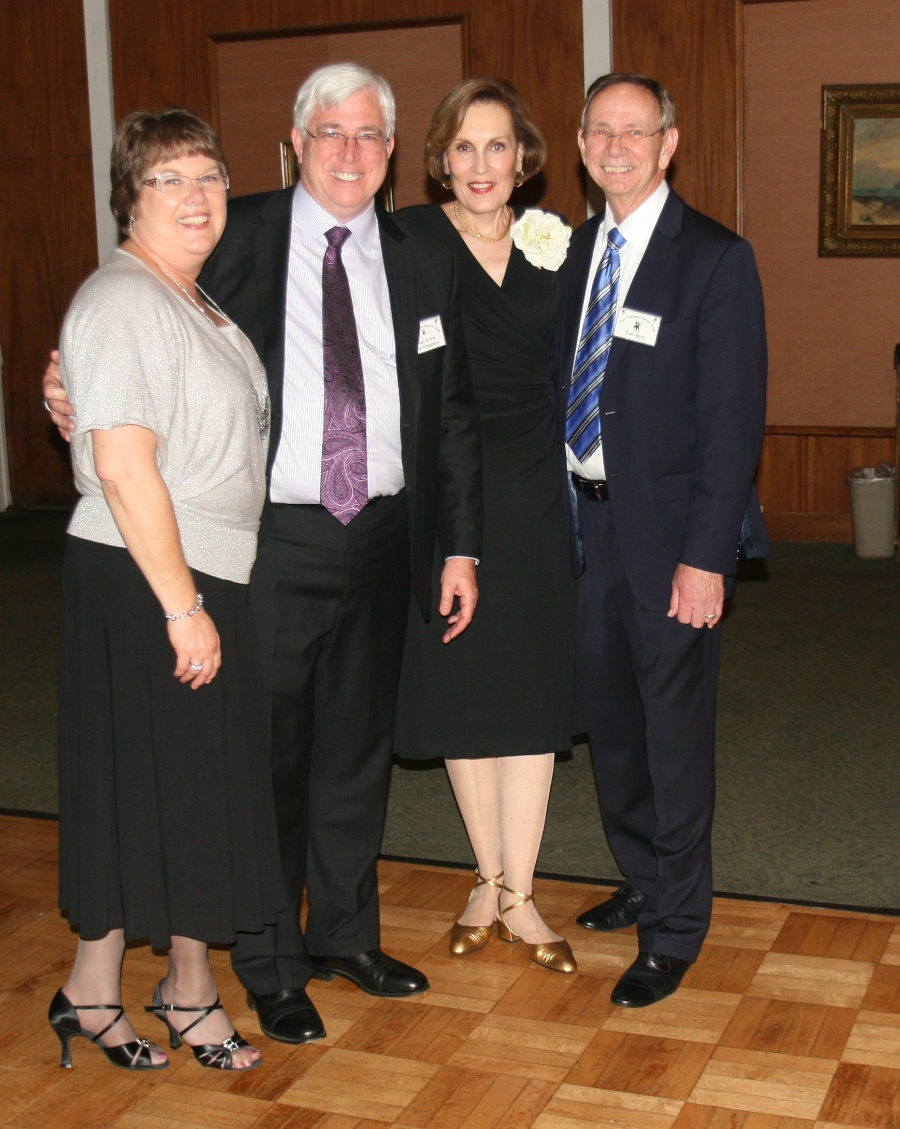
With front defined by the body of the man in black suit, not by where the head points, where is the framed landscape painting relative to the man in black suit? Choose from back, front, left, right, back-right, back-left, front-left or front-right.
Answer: back-left

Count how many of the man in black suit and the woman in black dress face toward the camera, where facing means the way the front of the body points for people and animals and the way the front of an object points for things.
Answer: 2

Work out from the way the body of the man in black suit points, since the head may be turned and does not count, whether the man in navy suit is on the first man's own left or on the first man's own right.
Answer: on the first man's own left

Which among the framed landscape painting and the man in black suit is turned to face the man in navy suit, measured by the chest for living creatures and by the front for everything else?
the framed landscape painting

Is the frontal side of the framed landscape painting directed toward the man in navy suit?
yes

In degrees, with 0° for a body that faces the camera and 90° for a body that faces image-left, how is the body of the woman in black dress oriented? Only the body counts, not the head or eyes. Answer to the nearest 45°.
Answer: approximately 0°

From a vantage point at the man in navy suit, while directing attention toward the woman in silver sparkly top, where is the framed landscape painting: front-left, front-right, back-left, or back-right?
back-right

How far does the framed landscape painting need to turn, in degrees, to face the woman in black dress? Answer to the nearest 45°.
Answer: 0° — it already faces them

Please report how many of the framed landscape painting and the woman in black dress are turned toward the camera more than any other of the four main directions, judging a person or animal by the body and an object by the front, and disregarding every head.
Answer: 2

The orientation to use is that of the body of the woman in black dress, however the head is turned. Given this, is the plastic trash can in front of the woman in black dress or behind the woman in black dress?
behind
